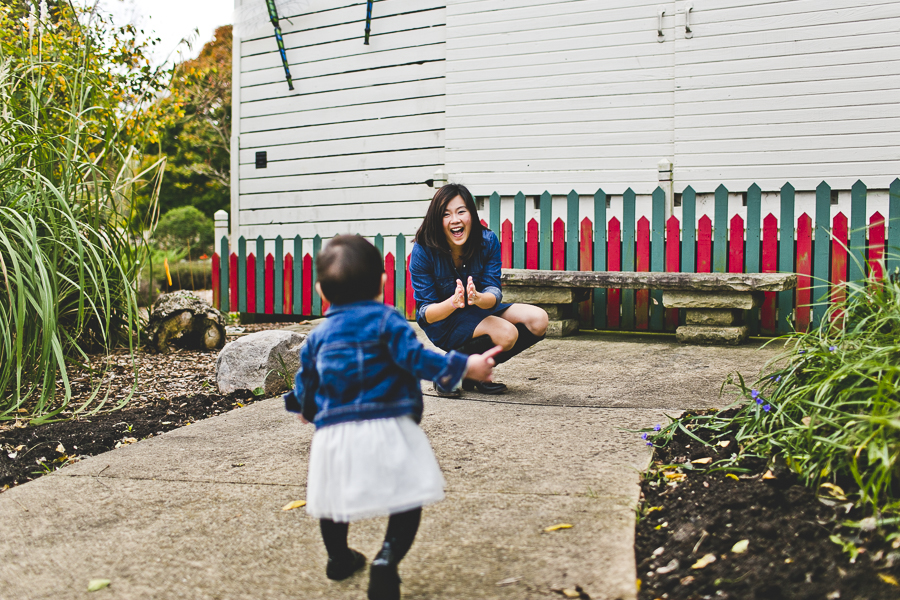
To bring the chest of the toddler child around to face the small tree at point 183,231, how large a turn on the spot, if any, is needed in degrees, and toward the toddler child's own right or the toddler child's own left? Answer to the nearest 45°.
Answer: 0° — they already face it

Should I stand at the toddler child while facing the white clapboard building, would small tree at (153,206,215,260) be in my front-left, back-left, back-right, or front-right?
front-left

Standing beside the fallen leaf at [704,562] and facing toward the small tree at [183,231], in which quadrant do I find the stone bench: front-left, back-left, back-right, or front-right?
front-right

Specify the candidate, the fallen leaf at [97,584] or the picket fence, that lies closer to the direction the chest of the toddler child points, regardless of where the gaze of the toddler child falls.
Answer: the picket fence

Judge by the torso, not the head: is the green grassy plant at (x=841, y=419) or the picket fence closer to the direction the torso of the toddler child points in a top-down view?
the picket fence

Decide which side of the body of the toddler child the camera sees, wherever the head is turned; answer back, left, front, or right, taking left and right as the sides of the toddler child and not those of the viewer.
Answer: back

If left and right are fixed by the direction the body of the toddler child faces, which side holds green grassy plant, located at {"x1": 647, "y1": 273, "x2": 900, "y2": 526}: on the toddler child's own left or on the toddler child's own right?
on the toddler child's own right

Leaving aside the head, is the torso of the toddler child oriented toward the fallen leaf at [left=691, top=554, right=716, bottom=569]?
no

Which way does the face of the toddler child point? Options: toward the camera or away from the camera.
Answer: away from the camera

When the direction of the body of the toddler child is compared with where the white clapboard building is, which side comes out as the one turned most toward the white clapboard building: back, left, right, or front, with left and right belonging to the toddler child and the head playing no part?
front

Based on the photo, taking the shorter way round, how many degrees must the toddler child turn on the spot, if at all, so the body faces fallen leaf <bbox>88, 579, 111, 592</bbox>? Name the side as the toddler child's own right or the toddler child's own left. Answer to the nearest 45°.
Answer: approximately 90° to the toddler child's own left

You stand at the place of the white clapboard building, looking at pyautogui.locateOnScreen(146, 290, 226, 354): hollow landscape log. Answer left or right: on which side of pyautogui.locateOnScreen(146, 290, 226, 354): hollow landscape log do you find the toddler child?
left

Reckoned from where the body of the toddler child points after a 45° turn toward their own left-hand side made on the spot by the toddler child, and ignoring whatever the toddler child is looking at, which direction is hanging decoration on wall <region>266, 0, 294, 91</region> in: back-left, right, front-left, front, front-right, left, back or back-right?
front-right

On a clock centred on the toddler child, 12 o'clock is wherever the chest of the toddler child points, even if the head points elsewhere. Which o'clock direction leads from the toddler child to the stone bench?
The stone bench is roughly at 1 o'clock from the toddler child.
